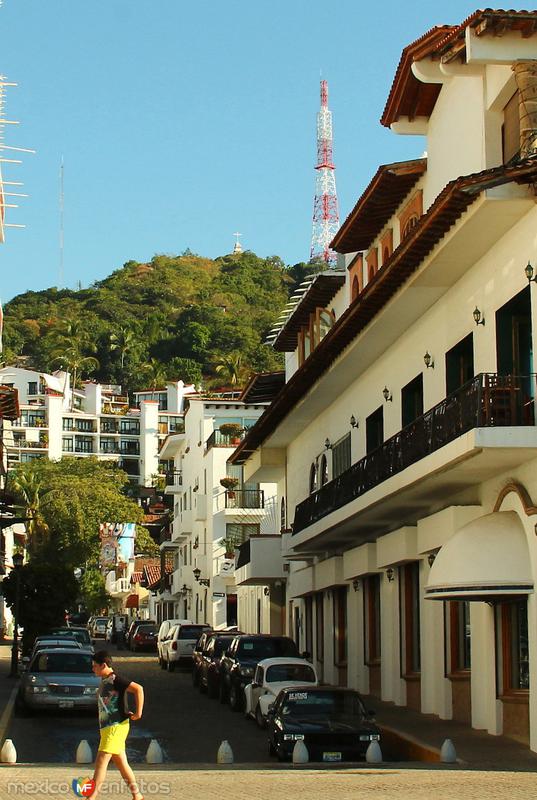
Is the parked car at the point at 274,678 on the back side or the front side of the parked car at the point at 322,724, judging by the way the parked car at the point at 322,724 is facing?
on the back side

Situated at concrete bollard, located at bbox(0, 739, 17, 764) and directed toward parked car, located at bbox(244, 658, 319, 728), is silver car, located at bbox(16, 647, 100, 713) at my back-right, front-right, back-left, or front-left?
front-left

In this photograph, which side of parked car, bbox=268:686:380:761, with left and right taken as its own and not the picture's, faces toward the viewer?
front

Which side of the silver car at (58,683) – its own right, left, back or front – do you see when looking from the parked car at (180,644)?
back

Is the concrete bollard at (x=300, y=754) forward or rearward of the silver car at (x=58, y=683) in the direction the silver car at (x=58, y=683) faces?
forward

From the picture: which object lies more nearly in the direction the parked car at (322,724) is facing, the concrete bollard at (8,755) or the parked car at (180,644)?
the concrete bollard

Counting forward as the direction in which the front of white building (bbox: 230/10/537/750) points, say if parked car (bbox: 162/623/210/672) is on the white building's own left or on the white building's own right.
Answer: on the white building's own right

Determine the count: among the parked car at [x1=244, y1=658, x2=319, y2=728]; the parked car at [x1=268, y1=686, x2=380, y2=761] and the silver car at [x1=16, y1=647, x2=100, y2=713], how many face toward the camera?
3

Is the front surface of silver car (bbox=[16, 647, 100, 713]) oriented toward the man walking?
yes

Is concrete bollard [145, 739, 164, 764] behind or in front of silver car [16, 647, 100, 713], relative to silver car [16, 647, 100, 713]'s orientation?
in front

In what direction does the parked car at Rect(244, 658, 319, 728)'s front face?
toward the camera

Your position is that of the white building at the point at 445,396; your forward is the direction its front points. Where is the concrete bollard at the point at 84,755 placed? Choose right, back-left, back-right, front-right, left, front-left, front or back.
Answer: front

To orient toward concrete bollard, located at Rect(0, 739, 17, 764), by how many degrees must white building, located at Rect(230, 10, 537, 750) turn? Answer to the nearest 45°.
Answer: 0° — it already faces it

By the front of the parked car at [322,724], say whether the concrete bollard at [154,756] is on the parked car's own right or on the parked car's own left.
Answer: on the parked car's own right

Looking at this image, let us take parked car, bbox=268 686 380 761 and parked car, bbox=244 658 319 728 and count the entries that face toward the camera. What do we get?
2
